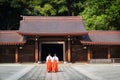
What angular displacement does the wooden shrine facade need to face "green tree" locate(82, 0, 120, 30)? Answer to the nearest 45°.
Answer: approximately 135° to its left

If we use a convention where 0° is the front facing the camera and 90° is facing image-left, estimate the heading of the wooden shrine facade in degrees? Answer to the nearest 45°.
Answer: approximately 0°
